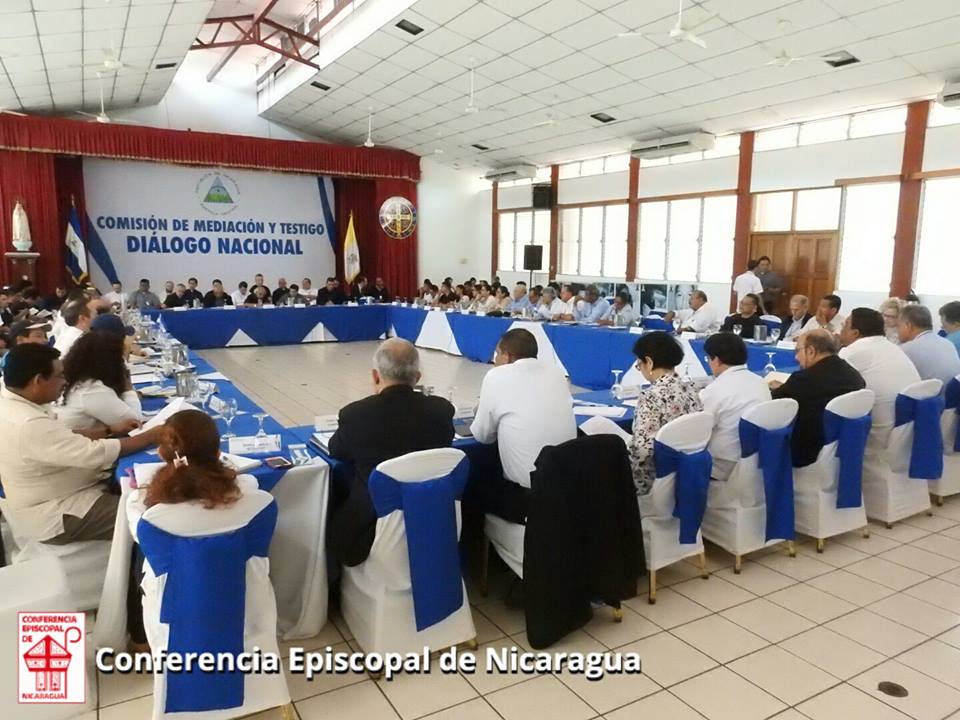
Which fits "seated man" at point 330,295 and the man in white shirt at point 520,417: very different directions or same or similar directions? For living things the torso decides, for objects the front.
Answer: very different directions

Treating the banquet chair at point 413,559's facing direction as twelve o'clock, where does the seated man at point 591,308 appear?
The seated man is roughly at 2 o'clock from the banquet chair.

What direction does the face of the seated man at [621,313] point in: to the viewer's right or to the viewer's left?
to the viewer's left

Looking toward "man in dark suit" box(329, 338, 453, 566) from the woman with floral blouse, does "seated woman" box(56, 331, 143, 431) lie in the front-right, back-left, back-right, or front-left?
front-right

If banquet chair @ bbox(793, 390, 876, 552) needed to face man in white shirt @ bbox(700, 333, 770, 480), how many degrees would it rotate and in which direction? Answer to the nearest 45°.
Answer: approximately 90° to its left

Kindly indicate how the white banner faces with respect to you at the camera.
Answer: facing the viewer

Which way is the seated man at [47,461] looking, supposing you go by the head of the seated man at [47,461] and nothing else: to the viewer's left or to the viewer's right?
to the viewer's right

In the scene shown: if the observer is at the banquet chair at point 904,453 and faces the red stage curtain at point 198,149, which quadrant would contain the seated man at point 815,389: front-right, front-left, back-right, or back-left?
front-left

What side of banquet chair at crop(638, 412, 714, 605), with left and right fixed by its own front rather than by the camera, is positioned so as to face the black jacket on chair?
left

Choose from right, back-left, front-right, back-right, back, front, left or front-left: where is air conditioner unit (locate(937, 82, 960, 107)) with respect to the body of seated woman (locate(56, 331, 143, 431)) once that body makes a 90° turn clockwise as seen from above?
front-left

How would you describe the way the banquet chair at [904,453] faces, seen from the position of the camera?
facing away from the viewer and to the left of the viewer

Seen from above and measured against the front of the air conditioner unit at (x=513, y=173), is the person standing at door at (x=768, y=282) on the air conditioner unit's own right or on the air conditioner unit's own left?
on the air conditioner unit's own left

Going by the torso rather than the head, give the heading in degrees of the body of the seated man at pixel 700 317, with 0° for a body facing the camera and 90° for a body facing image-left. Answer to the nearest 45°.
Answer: approximately 45°

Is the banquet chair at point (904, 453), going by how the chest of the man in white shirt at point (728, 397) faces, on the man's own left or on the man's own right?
on the man's own right

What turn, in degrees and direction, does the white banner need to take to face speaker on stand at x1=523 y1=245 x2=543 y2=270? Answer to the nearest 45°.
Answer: approximately 90° to its left

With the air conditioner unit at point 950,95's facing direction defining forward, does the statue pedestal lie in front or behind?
in front

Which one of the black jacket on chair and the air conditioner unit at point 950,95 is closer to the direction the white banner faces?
the black jacket on chair

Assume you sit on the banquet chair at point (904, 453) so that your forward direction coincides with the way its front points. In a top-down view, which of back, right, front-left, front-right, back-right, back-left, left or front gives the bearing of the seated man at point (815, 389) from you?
left

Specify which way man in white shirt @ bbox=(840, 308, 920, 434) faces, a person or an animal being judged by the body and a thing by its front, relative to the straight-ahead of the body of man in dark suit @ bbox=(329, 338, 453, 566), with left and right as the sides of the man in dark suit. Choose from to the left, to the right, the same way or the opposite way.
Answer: the same way

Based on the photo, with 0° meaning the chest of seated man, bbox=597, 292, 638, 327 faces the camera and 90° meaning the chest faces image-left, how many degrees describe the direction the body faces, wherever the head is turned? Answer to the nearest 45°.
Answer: approximately 45°
